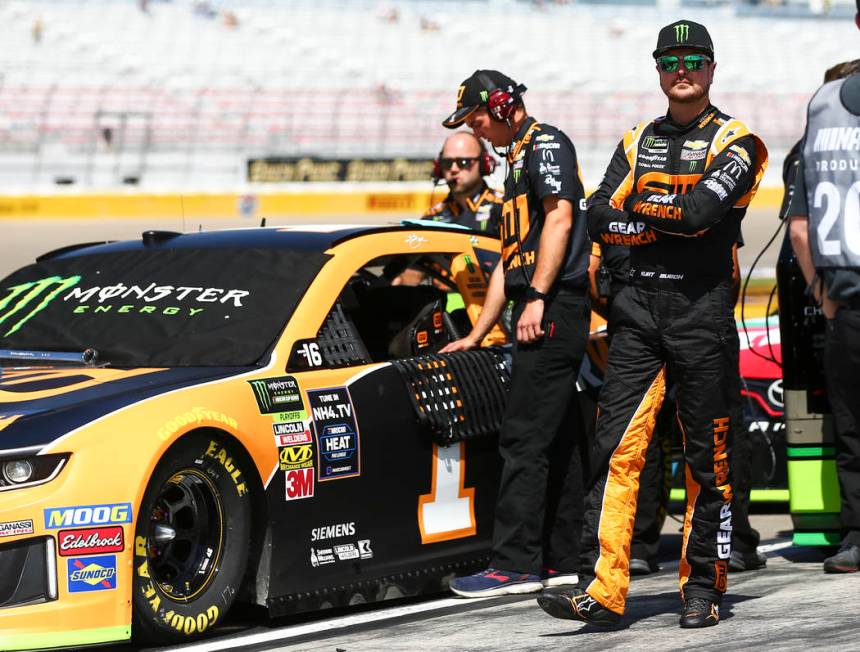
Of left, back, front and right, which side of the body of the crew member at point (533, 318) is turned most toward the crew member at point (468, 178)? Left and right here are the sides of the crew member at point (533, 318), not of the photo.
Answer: right

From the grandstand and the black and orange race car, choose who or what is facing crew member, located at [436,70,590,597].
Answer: the grandstand

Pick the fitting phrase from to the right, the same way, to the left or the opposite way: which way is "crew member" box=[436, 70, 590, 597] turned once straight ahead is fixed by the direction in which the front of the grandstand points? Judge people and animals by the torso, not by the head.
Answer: to the right

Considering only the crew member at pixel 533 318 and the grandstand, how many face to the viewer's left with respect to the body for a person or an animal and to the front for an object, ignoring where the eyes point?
1

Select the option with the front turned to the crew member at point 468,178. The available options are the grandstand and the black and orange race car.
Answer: the grandstand

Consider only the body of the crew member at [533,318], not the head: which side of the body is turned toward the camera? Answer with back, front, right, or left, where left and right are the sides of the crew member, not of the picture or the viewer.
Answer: left

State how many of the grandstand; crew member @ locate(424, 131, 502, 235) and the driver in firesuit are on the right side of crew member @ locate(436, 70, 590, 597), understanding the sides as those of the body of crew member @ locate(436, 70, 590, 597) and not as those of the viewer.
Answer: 2

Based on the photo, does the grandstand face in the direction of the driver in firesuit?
yes

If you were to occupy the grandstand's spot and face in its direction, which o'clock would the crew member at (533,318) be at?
The crew member is roughly at 12 o'clock from the grandstand.

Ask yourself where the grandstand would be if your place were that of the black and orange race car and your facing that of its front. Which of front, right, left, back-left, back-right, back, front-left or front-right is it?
back-right

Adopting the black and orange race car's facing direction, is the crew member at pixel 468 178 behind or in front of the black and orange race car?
behind

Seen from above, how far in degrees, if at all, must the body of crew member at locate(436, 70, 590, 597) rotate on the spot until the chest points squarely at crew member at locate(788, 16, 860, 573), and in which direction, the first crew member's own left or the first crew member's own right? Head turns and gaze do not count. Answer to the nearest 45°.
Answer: approximately 180°

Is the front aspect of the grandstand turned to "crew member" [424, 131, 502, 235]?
yes
